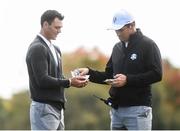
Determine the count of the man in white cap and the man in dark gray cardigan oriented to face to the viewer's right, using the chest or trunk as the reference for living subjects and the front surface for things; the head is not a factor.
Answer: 1

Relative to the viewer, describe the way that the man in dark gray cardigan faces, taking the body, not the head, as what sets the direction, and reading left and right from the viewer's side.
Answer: facing to the right of the viewer

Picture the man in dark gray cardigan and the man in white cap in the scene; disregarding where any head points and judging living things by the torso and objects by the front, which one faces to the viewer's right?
the man in dark gray cardigan

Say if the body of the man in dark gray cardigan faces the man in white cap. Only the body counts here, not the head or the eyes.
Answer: yes

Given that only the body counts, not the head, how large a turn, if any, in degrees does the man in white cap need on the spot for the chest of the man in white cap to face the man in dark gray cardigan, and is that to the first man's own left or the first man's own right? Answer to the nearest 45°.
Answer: approximately 45° to the first man's own right

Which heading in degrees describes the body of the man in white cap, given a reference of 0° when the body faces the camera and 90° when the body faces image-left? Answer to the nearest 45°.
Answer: approximately 45°
